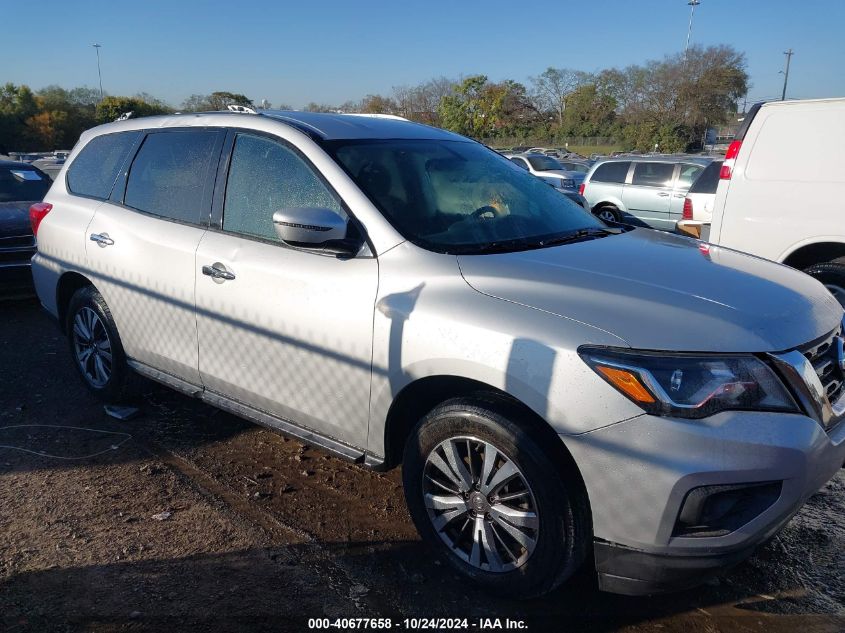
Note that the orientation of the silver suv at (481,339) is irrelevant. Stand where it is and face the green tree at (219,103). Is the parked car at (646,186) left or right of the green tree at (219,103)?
right

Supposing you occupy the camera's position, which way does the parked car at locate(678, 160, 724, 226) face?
facing away from the viewer and to the right of the viewer

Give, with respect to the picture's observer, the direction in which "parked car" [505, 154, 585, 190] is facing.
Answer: facing the viewer and to the right of the viewer

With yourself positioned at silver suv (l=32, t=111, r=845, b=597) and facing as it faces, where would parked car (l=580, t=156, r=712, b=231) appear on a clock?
The parked car is roughly at 8 o'clock from the silver suv.

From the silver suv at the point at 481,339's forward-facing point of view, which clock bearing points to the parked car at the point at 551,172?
The parked car is roughly at 8 o'clock from the silver suv.

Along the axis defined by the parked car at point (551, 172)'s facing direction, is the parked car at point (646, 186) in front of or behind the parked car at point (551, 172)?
in front

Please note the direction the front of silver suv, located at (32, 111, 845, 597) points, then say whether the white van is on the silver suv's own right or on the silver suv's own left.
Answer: on the silver suv's own left

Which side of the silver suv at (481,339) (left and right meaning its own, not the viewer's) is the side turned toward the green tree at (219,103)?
back

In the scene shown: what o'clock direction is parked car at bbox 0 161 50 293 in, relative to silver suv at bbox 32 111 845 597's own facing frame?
The parked car is roughly at 6 o'clock from the silver suv.

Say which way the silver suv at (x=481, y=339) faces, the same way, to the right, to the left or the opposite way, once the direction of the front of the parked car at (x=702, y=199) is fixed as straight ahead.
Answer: to the right

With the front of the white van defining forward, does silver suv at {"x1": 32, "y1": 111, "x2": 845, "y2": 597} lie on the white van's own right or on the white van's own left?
on the white van's own right
